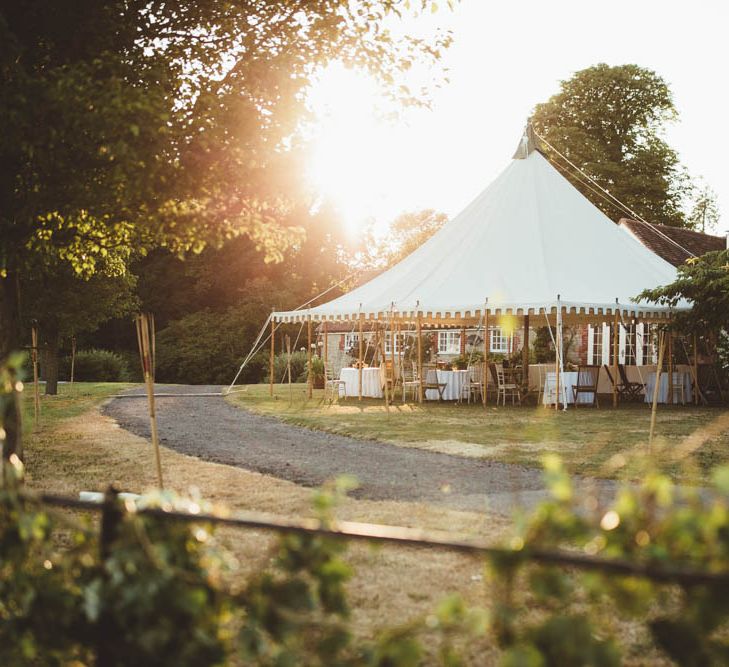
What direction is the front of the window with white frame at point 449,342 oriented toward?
toward the camera

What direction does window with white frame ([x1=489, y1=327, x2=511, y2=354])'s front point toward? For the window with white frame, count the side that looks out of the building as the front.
toward the camera

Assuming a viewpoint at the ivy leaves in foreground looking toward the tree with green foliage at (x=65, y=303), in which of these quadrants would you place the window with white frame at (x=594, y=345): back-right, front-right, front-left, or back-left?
front-right

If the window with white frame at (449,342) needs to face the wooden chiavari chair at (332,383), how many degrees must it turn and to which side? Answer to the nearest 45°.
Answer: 0° — it already faces it

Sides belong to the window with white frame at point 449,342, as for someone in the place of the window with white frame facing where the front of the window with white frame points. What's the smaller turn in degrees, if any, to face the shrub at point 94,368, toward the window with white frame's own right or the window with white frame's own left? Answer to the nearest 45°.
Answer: approximately 90° to the window with white frame's own right

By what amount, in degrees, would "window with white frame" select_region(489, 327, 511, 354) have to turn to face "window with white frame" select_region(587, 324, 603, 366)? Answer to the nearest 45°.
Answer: approximately 45° to its left

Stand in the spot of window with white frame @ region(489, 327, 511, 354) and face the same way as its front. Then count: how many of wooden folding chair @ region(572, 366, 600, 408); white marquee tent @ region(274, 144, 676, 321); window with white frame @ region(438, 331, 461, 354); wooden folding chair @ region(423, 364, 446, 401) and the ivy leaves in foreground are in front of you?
4

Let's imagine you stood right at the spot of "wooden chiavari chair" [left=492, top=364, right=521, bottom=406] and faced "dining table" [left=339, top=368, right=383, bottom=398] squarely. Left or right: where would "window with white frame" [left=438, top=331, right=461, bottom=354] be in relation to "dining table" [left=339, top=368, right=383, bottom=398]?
right

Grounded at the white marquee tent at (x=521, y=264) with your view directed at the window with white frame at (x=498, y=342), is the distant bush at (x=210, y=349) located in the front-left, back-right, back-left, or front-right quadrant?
front-left

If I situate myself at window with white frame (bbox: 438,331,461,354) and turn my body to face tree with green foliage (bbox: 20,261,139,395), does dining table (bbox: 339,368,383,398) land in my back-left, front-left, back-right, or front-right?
front-left

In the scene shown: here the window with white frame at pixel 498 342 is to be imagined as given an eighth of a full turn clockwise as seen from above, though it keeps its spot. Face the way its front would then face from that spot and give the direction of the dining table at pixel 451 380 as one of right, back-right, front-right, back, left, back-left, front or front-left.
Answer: front-left

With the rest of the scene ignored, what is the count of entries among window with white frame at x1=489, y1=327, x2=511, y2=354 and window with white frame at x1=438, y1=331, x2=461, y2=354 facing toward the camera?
2

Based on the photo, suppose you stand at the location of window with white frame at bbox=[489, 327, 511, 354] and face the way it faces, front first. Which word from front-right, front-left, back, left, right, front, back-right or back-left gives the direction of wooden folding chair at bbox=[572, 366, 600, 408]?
front

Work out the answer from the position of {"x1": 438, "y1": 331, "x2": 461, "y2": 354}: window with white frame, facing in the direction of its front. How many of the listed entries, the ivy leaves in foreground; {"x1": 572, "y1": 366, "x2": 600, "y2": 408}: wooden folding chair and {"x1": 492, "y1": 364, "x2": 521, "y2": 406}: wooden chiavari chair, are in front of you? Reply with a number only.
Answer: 3

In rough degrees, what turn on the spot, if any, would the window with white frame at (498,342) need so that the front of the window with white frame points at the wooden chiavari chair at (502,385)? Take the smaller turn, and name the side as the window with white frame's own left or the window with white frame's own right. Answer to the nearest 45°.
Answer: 0° — it already faces it

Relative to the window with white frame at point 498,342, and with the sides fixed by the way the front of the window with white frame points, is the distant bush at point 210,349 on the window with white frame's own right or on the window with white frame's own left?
on the window with white frame's own right

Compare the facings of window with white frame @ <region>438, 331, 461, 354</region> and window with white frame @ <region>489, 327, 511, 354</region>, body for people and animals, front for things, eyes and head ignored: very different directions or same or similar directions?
same or similar directions

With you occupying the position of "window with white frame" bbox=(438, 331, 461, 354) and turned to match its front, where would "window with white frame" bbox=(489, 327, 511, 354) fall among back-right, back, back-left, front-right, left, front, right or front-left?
front-left
